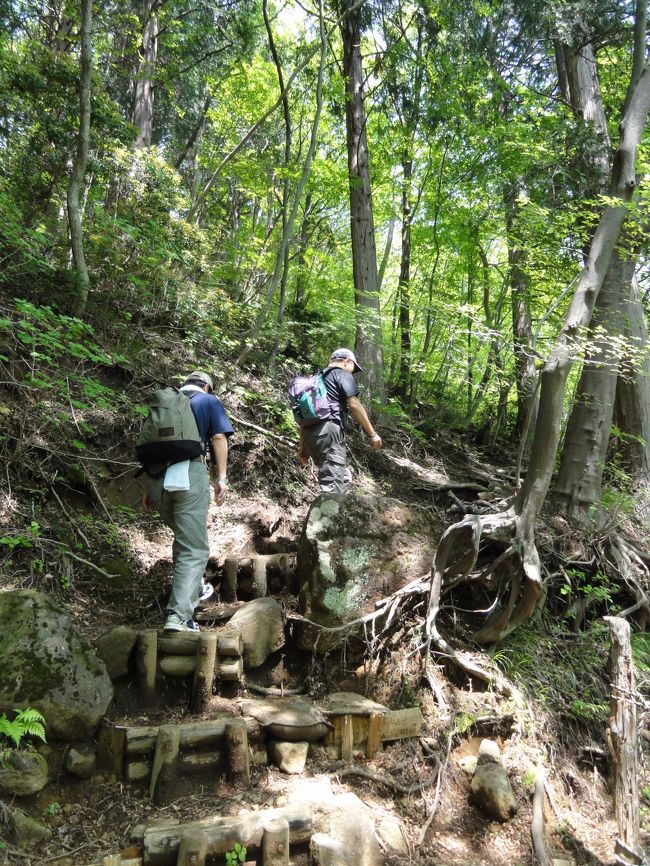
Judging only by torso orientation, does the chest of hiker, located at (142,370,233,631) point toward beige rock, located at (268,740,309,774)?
no

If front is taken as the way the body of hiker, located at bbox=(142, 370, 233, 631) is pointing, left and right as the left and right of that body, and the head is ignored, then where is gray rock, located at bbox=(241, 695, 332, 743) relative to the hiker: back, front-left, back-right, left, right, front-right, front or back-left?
right

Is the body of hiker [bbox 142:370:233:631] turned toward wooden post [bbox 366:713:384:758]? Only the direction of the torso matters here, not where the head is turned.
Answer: no

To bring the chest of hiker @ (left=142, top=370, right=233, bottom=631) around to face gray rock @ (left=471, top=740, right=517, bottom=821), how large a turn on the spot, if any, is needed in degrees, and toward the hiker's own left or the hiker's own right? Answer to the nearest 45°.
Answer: approximately 90° to the hiker's own right

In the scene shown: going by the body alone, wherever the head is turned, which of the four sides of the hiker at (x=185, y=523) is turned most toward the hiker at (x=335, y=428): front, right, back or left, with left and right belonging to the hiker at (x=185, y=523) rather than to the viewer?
front

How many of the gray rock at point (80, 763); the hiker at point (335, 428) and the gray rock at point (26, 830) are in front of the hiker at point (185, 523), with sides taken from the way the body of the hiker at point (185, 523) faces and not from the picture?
1

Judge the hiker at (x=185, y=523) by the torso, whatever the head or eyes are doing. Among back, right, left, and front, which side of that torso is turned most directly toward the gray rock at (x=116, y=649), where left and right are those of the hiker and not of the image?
back

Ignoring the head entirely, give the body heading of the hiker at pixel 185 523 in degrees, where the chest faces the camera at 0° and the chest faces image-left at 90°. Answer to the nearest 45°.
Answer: approximately 225°

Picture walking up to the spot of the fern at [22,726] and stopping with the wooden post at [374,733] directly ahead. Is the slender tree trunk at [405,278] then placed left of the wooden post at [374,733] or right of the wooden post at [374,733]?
left

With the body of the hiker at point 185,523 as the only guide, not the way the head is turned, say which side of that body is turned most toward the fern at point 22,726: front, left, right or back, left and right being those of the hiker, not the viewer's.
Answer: back

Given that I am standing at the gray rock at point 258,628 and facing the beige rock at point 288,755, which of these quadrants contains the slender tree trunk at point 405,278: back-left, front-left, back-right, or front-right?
back-left
